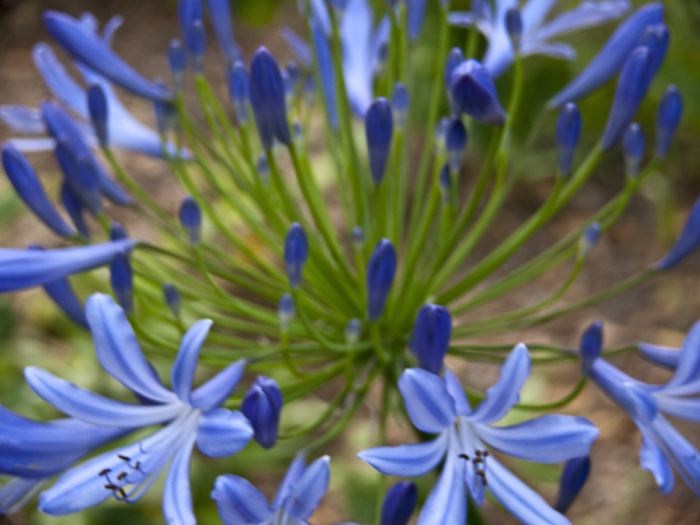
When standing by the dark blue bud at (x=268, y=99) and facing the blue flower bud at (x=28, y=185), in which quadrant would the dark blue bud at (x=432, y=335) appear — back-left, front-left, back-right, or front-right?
back-left

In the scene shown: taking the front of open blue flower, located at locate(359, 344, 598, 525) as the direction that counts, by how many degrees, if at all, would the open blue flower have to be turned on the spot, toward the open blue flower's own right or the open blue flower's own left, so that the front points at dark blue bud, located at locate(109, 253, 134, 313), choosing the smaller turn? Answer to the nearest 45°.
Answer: approximately 135° to the open blue flower's own right

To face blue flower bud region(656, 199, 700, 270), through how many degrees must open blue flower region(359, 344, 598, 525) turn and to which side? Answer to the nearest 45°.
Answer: approximately 135° to its left

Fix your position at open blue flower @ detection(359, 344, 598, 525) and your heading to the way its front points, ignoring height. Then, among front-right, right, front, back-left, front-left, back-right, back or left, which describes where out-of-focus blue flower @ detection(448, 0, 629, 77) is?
back

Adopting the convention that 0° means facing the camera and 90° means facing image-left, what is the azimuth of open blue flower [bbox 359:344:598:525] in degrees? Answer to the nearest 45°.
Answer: approximately 0°

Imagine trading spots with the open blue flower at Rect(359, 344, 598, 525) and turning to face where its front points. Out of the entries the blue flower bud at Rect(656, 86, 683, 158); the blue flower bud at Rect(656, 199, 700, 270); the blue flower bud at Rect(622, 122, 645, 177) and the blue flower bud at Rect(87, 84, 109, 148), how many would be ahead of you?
0

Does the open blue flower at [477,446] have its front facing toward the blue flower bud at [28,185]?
no

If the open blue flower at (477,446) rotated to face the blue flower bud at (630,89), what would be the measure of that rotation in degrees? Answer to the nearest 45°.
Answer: approximately 135° to its left

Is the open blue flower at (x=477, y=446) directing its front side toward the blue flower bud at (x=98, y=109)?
no

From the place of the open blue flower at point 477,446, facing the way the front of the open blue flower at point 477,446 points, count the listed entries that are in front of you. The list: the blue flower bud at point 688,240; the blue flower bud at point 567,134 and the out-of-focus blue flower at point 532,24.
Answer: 0

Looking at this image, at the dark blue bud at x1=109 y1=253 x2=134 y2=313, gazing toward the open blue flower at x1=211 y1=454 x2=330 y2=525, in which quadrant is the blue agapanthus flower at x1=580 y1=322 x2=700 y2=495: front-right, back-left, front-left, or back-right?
front-left

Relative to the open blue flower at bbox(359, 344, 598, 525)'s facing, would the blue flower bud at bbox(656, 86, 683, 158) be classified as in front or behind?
behind
